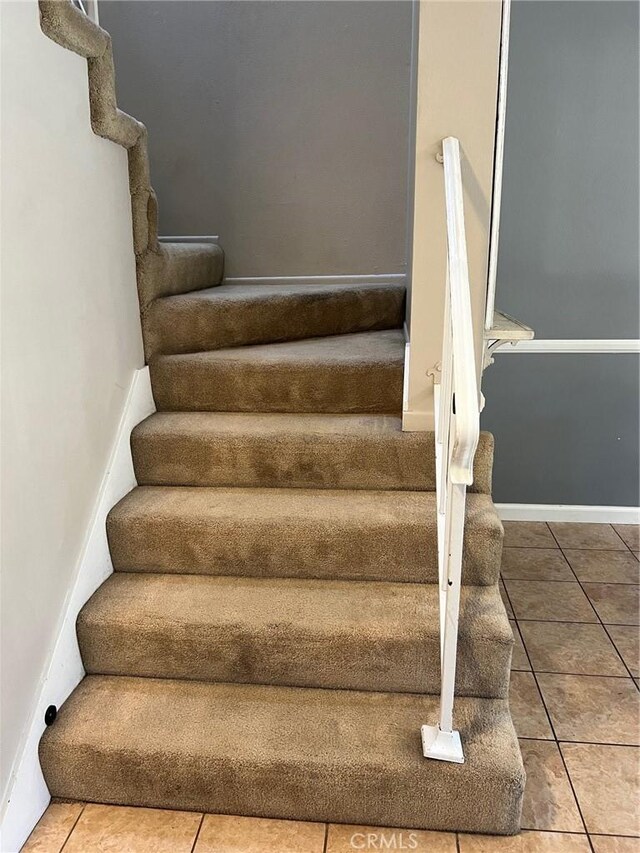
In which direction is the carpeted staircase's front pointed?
toward the camera
